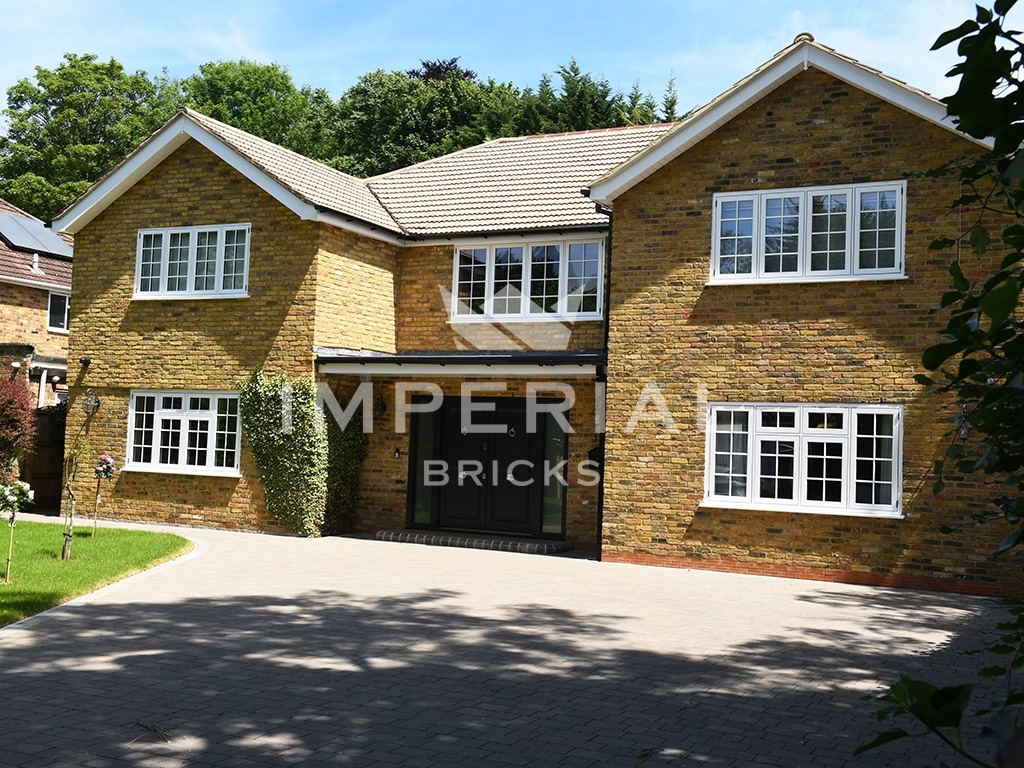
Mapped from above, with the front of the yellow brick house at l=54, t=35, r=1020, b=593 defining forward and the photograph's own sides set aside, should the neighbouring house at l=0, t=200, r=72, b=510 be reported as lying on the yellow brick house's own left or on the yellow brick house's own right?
on the yellow brick house's own right

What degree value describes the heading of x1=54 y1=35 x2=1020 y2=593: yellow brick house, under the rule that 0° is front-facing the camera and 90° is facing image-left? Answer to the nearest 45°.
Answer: approximately 45°
